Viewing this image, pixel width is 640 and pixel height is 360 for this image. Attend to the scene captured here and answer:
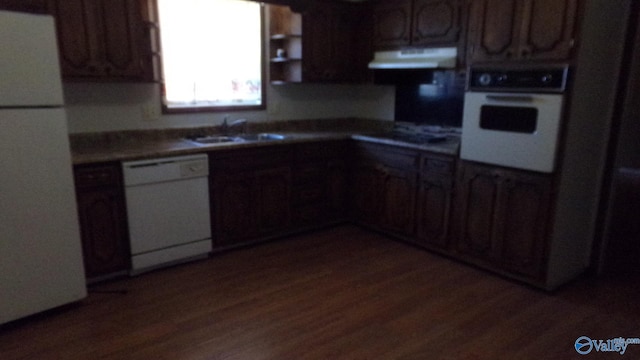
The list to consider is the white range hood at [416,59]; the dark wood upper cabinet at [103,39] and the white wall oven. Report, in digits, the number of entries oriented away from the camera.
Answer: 0

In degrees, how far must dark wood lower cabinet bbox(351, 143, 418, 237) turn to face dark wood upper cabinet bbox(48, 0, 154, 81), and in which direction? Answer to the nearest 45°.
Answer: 0° — it already faces it

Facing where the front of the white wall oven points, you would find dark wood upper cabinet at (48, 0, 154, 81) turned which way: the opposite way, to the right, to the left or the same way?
to the left

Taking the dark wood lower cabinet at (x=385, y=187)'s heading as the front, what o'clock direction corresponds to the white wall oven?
The white wall oven is roughly at 9 o'clock from the dark wood lower cabinet.

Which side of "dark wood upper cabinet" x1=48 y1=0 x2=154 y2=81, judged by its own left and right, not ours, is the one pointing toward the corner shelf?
left

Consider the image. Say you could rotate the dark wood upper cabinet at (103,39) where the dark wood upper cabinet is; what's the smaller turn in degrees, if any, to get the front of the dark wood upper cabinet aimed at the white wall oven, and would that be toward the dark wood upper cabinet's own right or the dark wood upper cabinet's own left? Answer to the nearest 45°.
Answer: approximately 45° to the dark wood upper cabinet's own left

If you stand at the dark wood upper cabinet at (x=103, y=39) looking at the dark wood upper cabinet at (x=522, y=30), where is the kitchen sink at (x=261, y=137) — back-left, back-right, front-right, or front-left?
front-left

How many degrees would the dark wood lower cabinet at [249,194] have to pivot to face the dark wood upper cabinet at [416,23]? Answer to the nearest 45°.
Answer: approximately 45° to its left

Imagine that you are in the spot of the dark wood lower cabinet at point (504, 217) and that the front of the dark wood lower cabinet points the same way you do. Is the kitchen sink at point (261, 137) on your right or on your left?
on your right

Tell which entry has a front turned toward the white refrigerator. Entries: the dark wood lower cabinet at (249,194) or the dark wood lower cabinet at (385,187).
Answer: the dark wood lower cabinet at (385,187)

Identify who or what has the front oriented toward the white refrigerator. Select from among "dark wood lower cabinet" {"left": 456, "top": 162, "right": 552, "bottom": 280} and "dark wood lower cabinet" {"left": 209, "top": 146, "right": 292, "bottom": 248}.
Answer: "dark wood lower cabinet" {"left": 456, "top": 162, "right": 552, "bottom": 280}

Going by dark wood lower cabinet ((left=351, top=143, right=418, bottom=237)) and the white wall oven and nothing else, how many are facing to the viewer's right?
0

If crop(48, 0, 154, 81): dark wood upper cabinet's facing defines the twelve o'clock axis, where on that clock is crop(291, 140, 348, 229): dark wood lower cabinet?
The dark wood lower cabinet is roughly at 9 o'clock from the dark wood upper cabinet.

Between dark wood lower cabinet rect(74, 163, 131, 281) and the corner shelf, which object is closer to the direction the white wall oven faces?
the dark wood lower cabinet

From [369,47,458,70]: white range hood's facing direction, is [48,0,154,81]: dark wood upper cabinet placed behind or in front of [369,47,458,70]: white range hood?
in front

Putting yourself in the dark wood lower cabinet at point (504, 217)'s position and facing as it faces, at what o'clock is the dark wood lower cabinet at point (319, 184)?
the dark wood lower cabinet at point (319, 184) is roughly at 2 o'clock from the dark wood lower cabinet at point (504, 217).

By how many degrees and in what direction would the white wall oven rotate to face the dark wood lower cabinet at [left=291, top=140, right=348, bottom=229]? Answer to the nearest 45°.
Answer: approximately 45° to its right

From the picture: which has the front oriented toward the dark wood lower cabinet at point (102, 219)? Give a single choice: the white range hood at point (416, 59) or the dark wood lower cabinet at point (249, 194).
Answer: the white range hood
